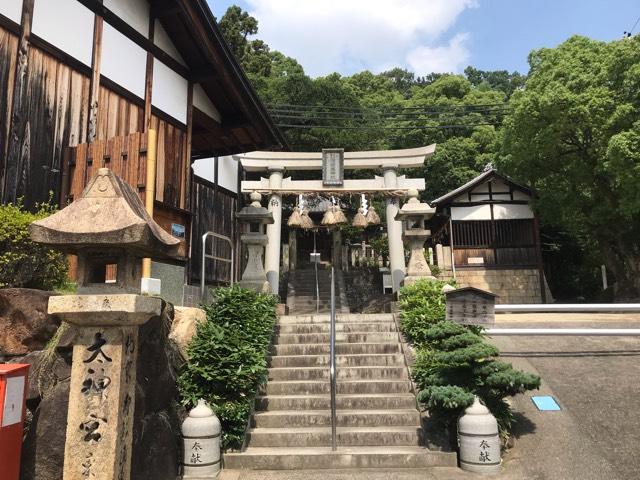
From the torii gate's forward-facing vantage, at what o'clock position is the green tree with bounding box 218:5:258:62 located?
The green tree is roughly at 5 o'clock from the torii gate.

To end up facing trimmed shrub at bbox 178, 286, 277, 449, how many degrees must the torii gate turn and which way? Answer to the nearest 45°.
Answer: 0° — it already faces it

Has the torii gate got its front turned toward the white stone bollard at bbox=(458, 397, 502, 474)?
yes

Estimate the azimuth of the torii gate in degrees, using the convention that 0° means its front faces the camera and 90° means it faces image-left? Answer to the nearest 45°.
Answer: approximately 0°

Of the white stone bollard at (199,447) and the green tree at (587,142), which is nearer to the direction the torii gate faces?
the white stone bollard

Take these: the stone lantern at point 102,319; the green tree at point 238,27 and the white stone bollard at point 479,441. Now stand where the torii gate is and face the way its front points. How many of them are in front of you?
2

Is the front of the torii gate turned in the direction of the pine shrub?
yes

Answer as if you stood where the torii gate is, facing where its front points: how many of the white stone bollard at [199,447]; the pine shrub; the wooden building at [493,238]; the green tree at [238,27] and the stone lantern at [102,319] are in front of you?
3

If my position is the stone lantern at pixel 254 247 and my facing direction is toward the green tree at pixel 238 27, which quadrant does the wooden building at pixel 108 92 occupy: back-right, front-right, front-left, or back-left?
back-left

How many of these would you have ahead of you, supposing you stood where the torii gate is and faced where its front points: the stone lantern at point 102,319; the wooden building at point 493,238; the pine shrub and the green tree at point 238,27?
2

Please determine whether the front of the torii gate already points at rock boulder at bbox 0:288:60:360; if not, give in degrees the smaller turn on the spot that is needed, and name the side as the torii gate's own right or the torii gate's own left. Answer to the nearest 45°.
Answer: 0° — it already faces it

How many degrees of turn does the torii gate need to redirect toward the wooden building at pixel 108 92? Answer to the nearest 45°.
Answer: approximately 45° to its right

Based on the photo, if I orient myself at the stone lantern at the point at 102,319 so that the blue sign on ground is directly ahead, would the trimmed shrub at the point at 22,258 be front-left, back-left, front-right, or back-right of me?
back-left

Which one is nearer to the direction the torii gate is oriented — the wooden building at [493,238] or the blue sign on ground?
the blue sign on ground

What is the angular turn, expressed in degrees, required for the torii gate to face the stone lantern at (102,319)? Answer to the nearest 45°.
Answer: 0° — it already faces it
